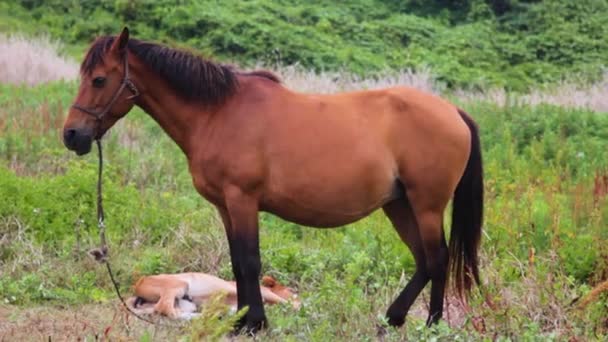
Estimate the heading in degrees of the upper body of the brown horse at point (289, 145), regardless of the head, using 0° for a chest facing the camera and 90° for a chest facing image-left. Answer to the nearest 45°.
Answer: approximately 90°
